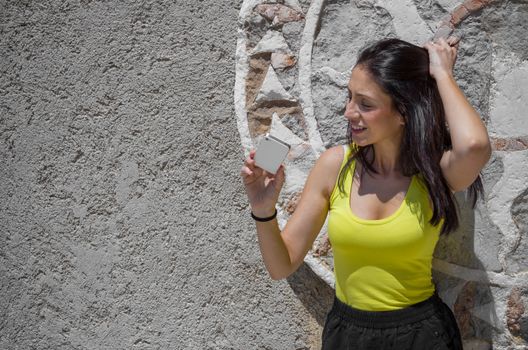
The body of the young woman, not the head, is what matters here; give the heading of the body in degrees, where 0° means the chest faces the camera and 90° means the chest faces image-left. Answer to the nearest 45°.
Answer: approximately 0°
